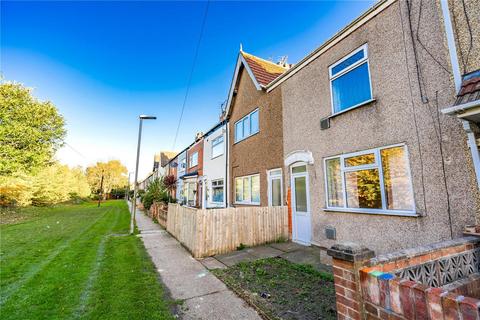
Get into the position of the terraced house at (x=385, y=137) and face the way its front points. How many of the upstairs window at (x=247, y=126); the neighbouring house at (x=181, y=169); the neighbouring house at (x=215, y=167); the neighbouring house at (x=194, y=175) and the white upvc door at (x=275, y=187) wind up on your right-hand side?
5

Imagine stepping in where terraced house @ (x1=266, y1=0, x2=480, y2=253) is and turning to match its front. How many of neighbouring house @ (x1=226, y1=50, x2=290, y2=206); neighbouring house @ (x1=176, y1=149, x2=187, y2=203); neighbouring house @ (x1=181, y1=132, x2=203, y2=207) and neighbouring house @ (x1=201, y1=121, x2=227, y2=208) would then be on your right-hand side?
4

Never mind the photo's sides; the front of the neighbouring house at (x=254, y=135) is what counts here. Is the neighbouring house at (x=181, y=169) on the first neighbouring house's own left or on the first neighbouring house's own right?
on the first neighbouring house's own right

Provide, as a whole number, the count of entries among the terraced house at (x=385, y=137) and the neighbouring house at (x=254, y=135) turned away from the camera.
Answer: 0

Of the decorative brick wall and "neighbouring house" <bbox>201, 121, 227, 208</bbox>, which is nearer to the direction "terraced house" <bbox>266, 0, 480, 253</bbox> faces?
the decorative brick wall

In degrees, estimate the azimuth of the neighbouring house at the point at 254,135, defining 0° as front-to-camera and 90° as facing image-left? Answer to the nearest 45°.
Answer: approximately 45°

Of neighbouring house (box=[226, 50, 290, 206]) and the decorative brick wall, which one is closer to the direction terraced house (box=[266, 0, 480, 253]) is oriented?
the decorative brick wall

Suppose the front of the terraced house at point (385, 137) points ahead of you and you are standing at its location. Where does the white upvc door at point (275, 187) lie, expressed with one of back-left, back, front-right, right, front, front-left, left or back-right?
right

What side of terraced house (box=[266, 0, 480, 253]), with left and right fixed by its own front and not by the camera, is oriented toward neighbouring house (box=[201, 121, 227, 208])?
right

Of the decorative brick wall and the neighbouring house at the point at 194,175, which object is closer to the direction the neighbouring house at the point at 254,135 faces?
the decorative brick wall

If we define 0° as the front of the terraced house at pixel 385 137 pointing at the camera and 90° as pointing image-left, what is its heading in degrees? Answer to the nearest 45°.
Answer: approximately 45°

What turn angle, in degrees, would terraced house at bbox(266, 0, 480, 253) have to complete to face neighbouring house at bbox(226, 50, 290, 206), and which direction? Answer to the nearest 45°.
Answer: approximately 90° to its right

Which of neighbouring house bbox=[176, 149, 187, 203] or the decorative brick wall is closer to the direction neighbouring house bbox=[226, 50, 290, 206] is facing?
the decorative brick wall

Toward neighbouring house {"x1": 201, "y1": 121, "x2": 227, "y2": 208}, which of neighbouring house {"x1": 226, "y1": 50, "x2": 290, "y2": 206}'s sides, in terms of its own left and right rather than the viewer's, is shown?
right
